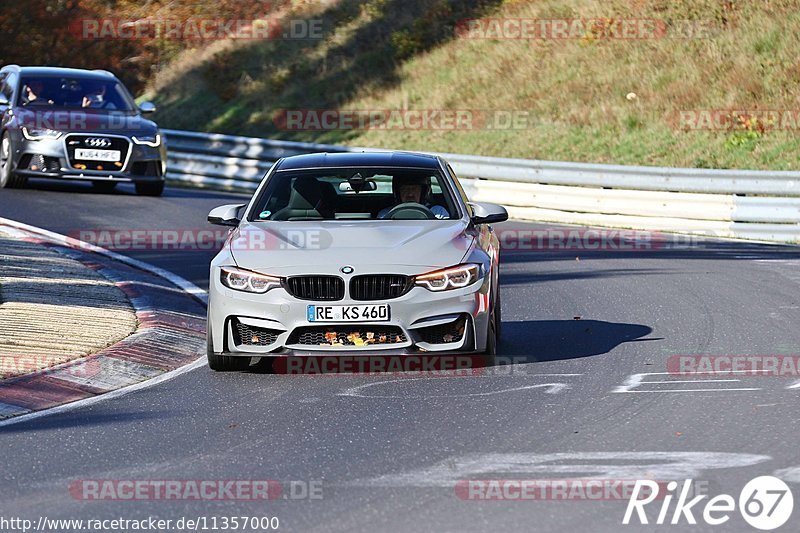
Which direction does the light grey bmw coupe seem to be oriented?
toward the camera

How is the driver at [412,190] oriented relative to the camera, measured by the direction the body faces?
toward the camera

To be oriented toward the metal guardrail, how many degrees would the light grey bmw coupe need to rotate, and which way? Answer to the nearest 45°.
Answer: approximately 180°

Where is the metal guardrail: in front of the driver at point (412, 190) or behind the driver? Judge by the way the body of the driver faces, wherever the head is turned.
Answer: behind
